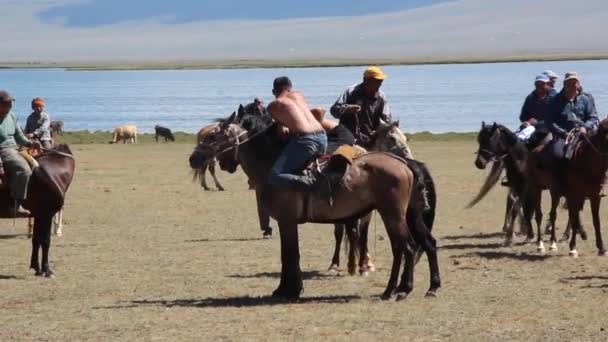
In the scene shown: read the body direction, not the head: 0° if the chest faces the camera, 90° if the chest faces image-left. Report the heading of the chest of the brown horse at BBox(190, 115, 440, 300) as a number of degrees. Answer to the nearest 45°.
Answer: approximately 90°

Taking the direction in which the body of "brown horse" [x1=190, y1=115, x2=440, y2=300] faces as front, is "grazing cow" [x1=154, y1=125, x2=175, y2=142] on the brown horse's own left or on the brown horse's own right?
on the brown horse's own right

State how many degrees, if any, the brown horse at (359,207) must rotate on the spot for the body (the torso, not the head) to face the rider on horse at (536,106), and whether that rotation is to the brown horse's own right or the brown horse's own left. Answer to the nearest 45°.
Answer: approximately 135° to the brown horse's own right

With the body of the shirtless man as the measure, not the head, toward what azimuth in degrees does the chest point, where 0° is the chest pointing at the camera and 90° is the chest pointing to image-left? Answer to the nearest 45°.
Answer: approximately 135°

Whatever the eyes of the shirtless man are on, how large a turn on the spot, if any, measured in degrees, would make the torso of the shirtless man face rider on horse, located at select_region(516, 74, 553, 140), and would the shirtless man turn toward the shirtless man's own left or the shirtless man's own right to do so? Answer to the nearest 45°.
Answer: approximately 90° to the shirtless man's own right

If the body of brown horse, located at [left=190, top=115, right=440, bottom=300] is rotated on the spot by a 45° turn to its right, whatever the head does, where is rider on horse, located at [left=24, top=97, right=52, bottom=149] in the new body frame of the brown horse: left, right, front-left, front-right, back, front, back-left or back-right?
front
